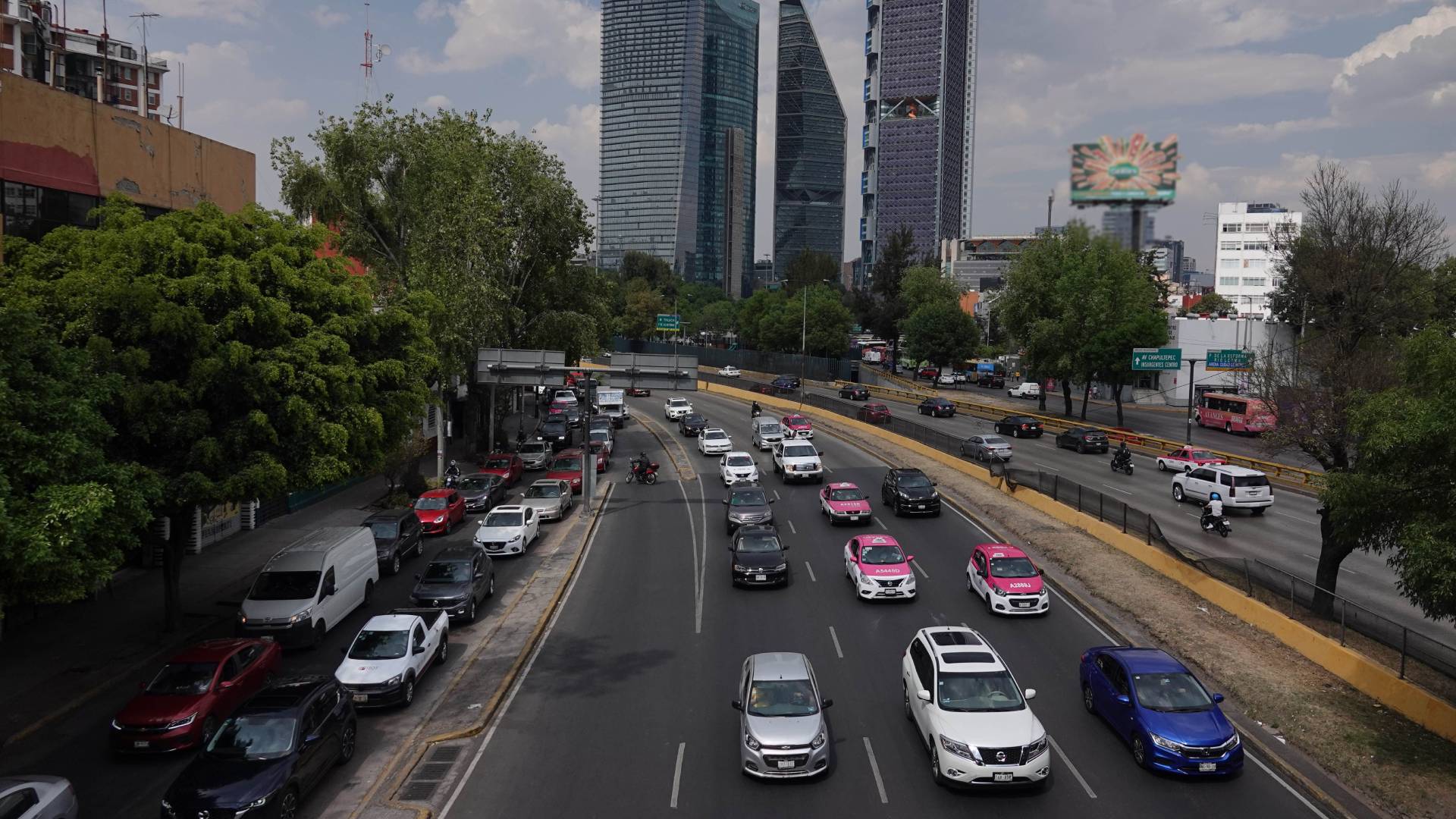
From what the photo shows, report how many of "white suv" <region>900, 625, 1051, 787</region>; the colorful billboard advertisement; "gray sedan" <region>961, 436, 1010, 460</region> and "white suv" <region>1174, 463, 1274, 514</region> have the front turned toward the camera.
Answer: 2

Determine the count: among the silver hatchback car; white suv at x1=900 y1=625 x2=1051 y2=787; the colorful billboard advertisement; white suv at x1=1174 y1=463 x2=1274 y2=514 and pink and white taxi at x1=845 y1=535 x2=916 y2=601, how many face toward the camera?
4

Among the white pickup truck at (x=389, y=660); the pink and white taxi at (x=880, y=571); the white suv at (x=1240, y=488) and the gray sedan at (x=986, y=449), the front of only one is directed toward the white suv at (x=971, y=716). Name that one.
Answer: the pink and white taxi

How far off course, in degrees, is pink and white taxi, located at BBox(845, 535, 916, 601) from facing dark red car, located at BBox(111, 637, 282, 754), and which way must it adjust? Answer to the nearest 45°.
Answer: approximately 45° to its right

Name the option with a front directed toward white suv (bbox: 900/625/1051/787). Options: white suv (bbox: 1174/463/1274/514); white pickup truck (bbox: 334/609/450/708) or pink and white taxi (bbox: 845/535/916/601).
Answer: the pink and white taxi

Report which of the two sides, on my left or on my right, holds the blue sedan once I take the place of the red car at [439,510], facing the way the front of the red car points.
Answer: on my left

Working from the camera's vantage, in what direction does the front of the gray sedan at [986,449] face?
facing away from the viewer and to the left of the viewer

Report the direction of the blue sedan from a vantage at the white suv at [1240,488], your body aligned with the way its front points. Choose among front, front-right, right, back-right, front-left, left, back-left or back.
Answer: back-left
